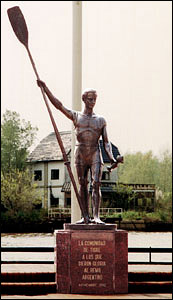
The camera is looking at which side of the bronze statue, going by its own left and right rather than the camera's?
front

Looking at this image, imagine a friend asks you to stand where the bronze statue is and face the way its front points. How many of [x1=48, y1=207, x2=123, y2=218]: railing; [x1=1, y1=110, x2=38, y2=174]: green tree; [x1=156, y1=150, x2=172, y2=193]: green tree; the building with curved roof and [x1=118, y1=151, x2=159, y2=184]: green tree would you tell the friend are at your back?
5

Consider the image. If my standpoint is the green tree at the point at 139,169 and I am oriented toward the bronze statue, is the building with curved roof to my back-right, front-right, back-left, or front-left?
front-right

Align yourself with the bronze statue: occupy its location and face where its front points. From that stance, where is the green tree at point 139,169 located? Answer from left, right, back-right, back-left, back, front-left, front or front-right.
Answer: back

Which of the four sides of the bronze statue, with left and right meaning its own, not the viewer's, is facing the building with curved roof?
back

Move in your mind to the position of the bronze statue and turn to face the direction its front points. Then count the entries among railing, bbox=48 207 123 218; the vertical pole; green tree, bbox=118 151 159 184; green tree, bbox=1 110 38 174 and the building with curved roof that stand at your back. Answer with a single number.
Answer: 5

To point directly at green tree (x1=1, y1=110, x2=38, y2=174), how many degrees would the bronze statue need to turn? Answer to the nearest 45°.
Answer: approximately 180°

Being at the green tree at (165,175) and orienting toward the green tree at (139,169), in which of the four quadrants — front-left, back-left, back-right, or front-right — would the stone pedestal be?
front-left

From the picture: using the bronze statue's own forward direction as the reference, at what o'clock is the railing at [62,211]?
The railing is roughly at 6 o'clock from the bronze statue.

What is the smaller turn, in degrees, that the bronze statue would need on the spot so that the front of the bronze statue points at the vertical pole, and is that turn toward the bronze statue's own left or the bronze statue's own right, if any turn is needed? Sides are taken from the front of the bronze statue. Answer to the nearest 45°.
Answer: approximately 180°

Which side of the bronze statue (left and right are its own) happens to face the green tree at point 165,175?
back
